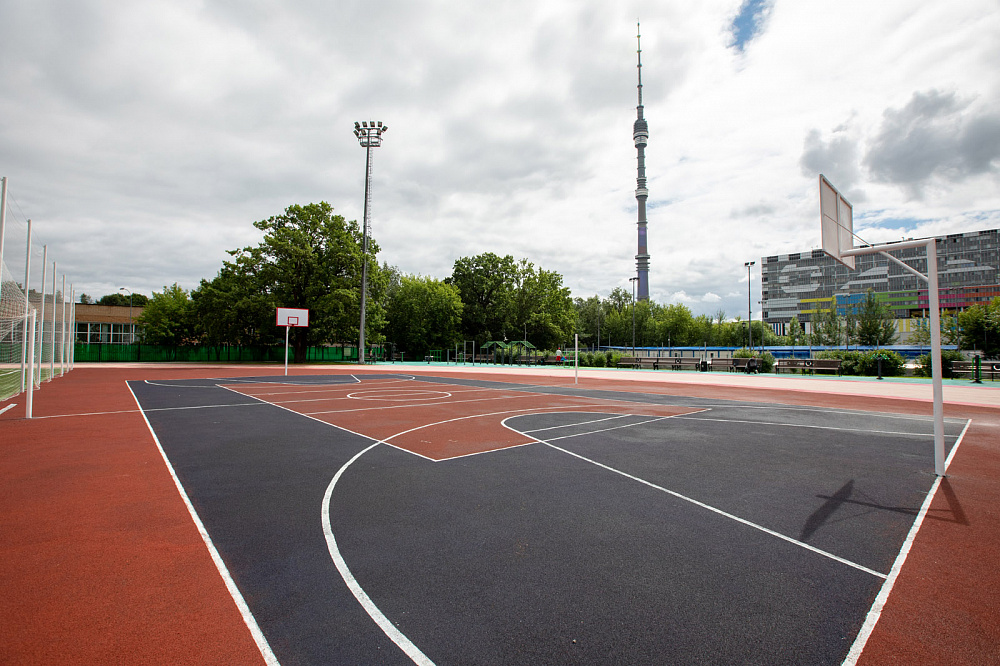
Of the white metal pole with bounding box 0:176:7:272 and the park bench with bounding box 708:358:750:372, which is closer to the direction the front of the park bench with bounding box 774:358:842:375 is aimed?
the white metal pole

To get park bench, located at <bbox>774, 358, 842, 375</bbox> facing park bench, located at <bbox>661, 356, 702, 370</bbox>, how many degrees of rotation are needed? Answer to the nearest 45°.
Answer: approximately 90° to its right

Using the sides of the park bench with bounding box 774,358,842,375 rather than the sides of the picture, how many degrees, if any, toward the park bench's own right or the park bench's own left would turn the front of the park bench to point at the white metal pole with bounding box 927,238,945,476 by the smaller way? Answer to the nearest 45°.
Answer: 0° — it already faces it

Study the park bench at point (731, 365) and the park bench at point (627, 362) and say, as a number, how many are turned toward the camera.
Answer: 2

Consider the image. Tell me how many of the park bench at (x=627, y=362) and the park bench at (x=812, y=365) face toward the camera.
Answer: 2

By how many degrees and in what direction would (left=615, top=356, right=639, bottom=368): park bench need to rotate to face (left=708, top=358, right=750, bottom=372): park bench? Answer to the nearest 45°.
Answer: approximately 90° to its left

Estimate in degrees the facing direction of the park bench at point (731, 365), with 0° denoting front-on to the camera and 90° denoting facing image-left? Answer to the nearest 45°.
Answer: approximately 0°

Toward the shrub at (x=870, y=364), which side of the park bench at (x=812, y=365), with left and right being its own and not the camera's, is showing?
left

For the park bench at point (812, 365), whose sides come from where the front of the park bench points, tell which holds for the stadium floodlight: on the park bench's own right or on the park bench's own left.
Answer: on the park bench's own right

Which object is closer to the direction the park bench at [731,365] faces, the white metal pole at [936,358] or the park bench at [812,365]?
the white metal pole
